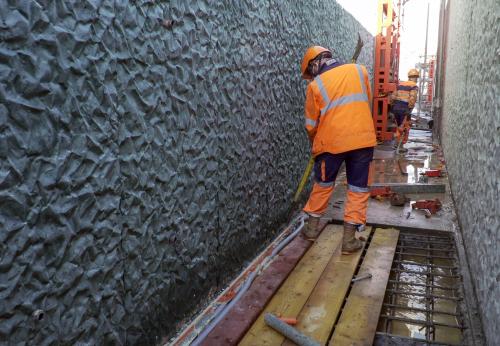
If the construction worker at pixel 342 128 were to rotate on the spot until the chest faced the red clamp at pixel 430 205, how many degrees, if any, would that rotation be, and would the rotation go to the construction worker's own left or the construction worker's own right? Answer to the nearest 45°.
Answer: approximately 90° to the construction worker's own right

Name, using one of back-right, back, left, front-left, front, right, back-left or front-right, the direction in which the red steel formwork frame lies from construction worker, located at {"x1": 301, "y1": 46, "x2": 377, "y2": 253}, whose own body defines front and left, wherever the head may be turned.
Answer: front-right

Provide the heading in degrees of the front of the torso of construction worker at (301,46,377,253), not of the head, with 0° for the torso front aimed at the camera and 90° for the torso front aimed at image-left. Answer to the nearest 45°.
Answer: approximately 135°

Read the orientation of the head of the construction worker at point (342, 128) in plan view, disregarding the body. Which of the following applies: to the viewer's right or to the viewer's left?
to the viewer's left
